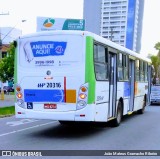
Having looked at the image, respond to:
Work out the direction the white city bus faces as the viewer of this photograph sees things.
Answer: facing away from the viewer and to the right of the viewer

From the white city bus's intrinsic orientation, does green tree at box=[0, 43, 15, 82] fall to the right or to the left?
on its left
